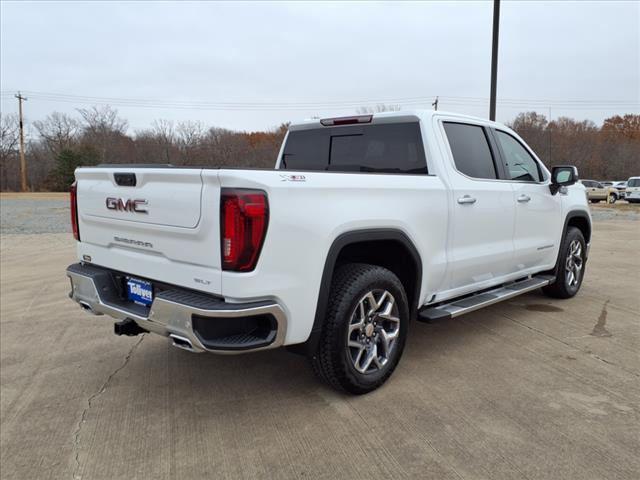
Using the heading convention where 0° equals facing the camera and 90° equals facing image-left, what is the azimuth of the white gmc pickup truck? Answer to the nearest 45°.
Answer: approximately 225°

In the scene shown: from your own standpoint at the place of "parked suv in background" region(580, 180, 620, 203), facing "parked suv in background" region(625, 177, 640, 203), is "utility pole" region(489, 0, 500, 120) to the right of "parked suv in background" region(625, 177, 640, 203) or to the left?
right
